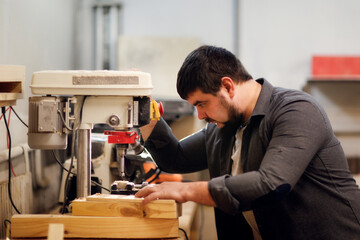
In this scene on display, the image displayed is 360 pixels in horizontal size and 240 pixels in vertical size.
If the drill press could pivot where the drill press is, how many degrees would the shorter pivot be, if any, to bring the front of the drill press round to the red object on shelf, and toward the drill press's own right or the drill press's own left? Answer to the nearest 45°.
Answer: approximately 45° to the drill press's own left

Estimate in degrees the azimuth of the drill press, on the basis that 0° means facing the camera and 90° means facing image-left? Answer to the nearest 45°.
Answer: approximately 270°
